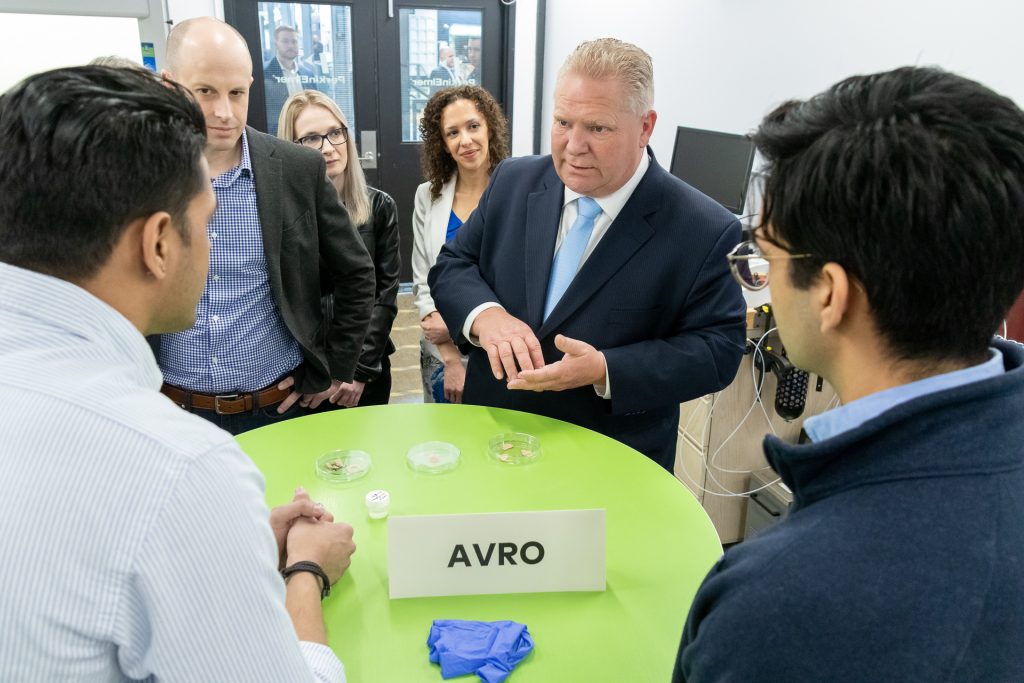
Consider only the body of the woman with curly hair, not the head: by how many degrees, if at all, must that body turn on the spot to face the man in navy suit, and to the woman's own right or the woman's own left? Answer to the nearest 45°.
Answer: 0° — they already face them

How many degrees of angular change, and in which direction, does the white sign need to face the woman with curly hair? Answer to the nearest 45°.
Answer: approximately 180°

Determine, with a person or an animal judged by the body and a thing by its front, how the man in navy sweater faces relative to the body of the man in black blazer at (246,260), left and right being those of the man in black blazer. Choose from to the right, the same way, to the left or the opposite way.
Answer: the opposite way

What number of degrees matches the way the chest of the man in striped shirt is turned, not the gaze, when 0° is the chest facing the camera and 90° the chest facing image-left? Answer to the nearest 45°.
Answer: approximately 225°

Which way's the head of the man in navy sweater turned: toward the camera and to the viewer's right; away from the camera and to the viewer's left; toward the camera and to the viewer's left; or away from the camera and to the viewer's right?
away from the camera and to the viewer's left

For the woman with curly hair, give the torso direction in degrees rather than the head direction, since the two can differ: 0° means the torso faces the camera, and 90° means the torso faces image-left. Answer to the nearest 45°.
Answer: approximately 0°

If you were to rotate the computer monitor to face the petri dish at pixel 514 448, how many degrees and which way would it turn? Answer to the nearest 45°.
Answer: approximately 45° to its left

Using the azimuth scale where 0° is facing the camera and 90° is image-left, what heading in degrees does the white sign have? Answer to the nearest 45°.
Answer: approximately 0°

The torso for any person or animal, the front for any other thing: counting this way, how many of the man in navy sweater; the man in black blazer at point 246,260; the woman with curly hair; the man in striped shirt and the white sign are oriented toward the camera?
3
